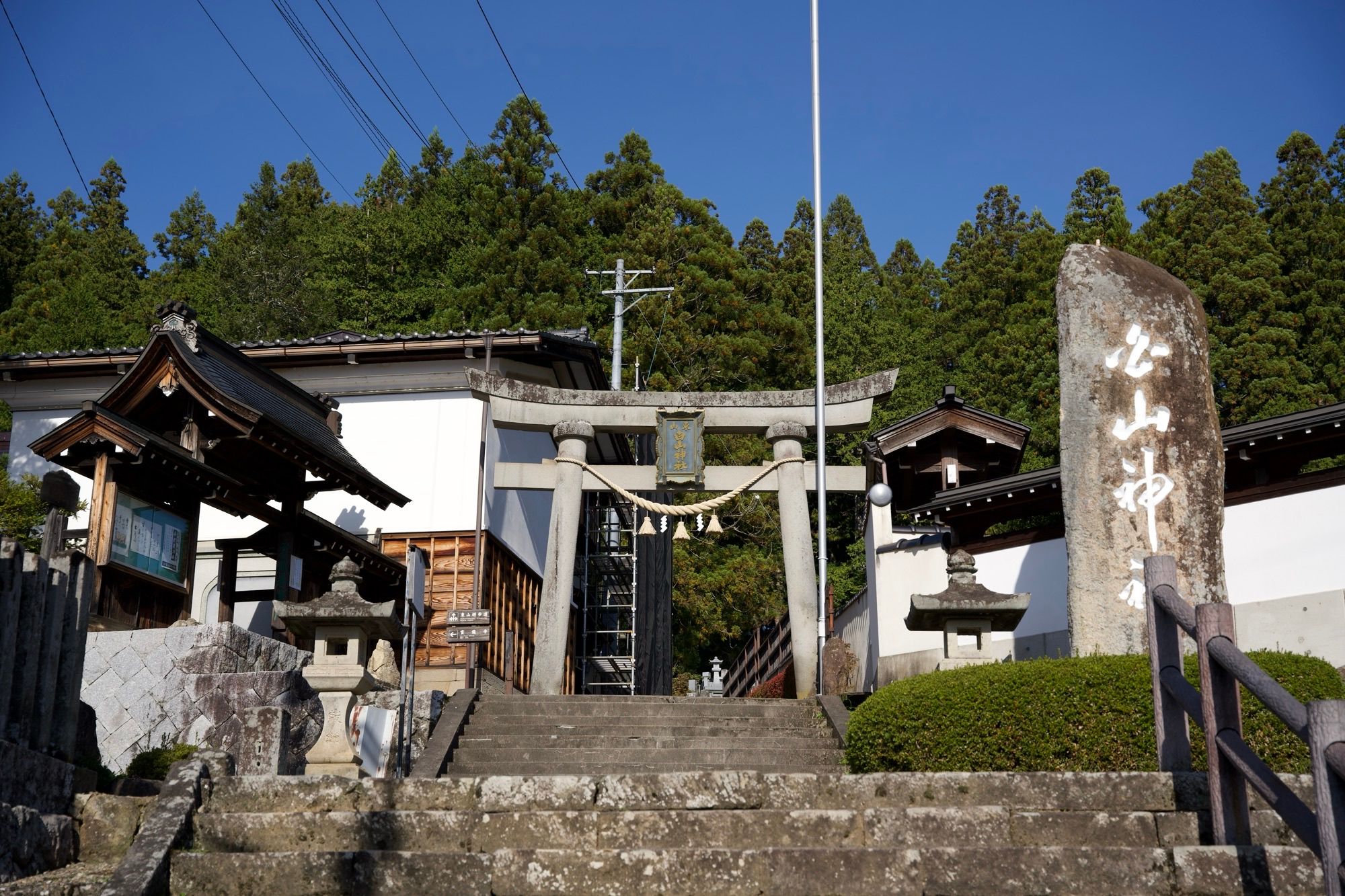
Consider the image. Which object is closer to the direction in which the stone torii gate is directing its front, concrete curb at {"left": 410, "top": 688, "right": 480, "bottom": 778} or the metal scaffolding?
the concrete curb

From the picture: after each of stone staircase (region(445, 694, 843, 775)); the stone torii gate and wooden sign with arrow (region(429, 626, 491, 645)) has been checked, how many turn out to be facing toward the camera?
3

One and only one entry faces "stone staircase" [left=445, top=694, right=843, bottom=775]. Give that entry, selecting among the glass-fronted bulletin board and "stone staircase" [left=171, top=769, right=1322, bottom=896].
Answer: the glass-fronted bulletin board

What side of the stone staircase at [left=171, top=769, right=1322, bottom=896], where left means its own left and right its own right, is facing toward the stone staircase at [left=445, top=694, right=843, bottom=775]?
back

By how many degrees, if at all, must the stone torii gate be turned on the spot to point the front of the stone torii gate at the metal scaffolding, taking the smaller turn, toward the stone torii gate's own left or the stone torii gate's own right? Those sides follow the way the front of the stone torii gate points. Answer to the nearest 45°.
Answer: approximately 180°

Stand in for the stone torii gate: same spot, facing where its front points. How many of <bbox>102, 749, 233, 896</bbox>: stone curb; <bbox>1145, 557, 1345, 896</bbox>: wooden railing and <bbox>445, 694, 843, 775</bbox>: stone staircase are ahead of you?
3

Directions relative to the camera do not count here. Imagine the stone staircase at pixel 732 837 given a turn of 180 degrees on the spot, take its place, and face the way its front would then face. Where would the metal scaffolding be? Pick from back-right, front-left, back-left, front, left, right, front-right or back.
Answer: front

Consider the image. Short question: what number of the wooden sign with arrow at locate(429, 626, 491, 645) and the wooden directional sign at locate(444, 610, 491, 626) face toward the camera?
2

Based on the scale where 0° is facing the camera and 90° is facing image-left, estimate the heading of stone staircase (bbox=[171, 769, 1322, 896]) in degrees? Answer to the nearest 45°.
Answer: approximately 0°

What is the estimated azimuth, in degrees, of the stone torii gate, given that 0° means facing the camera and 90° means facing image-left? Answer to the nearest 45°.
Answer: approximately 0°

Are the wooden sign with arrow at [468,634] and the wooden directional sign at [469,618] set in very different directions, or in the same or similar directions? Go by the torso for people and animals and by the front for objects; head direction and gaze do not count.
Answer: same or similar directions

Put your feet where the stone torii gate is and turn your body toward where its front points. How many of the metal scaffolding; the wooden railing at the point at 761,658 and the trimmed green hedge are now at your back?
2

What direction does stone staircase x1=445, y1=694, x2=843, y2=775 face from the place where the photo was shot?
facing the viewer

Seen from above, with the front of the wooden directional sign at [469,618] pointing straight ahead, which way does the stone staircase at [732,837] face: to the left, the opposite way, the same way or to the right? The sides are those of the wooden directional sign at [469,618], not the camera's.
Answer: the same way

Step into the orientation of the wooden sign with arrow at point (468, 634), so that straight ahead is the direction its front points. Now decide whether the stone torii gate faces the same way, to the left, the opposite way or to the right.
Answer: the same way

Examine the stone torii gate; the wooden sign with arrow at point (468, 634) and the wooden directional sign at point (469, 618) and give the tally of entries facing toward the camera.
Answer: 3

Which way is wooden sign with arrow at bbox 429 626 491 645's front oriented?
toward the camera
